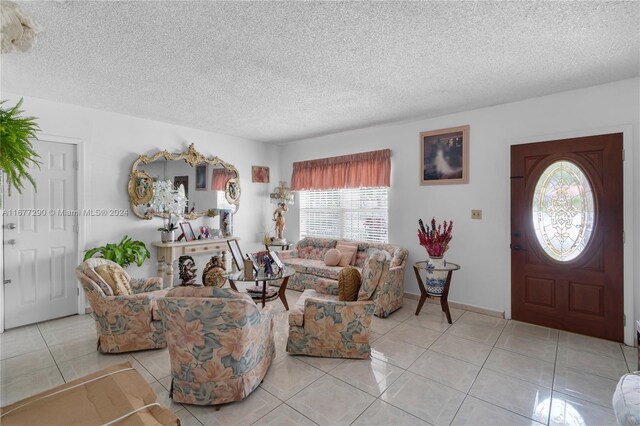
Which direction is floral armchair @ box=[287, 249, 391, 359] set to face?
to the viewer's left

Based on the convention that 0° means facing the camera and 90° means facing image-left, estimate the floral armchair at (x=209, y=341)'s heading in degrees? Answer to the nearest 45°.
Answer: approximately 225°

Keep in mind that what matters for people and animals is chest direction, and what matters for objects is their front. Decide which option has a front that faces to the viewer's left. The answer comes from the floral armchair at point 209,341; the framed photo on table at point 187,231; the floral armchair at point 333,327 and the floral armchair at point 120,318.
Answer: the floral armchair at point 333,327

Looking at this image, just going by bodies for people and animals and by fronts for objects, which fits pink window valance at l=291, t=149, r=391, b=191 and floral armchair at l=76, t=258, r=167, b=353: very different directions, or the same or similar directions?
very different directions

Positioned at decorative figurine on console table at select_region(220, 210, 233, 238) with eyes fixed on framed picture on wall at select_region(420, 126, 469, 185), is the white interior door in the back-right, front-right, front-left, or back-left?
back-right

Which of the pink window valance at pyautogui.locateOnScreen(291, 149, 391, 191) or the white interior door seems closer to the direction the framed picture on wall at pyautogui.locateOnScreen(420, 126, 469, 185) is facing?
the white interior door

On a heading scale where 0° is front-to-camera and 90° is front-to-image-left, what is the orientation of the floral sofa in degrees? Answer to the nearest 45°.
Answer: approximately 45°

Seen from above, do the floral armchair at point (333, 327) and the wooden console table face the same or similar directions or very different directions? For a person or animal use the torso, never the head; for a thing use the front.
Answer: very different directions

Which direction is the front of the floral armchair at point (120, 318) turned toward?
to the viewer's right
